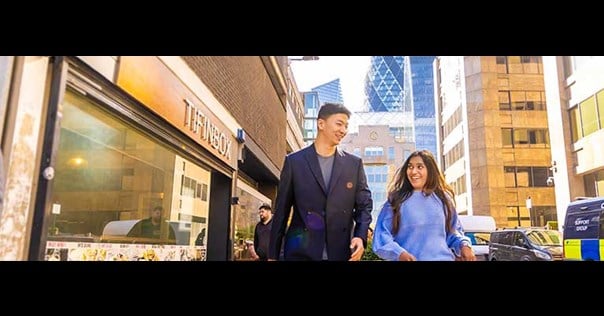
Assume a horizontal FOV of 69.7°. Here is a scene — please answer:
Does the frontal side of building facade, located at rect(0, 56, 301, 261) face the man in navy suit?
yes

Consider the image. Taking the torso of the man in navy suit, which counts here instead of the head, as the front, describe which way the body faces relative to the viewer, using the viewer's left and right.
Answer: facing the viewer

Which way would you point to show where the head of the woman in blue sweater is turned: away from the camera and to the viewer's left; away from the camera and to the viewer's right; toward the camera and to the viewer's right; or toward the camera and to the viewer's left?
toward the camera and to the viewer's left

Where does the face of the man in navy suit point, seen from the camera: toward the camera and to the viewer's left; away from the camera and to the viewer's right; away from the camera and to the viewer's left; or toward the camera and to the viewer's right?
toward the camera and to the viewer's right

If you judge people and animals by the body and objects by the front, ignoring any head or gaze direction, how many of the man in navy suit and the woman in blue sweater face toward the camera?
2

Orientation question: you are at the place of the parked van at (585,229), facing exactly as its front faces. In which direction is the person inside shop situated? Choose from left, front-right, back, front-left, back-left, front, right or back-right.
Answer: right
